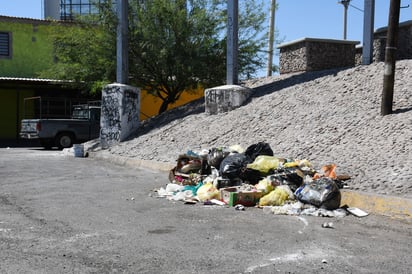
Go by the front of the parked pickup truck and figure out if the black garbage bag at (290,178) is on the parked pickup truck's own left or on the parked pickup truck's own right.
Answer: on the parked pickup truck's own right

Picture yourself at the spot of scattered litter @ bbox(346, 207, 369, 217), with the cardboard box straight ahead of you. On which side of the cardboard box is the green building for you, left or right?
right

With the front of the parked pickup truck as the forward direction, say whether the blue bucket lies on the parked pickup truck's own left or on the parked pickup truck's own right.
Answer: on the parked pickup truck's own right

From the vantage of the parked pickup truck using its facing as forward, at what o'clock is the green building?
The green building is roughly at 10 o'clock from the parked pickup truck.

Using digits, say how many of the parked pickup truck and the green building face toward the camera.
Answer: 1

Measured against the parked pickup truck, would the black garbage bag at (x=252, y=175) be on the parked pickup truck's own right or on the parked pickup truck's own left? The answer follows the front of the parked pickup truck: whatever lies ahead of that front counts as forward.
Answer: on the parked pickup truck's own right

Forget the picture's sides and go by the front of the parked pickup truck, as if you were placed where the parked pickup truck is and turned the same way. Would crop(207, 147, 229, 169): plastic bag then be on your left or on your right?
on your right

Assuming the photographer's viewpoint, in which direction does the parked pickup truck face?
facing away from the viewer and to the right of the viewer

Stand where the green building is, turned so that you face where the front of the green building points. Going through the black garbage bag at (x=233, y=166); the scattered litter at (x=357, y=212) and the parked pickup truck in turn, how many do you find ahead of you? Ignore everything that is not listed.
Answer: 3
